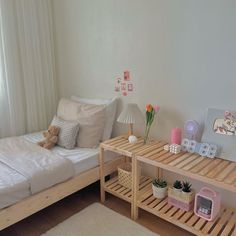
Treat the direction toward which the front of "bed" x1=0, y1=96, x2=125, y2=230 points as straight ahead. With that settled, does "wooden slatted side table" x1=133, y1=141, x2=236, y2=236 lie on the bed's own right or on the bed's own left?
on the bed's own left

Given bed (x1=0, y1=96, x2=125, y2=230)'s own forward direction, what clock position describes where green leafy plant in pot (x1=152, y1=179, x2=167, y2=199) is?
The green leafy plant in pot is roughly at 8 o'clock from the bed.

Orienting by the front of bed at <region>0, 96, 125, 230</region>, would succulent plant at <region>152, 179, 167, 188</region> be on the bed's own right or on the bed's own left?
on the bed's own left

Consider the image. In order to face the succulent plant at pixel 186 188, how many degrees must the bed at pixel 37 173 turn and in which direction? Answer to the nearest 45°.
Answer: approximately 135° to its left

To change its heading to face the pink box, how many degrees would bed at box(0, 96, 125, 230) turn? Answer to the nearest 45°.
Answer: approximately 90° to its left

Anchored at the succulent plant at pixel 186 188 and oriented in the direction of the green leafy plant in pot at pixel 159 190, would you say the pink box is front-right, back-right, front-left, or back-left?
back-left

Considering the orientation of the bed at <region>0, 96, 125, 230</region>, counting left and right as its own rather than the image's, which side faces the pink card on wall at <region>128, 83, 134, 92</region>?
back

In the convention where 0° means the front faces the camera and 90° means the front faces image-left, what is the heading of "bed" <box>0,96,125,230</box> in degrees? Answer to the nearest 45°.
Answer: approximately 45°

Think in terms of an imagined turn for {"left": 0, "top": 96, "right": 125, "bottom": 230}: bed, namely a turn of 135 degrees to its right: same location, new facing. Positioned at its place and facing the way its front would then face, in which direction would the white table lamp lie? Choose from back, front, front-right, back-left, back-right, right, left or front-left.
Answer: right
